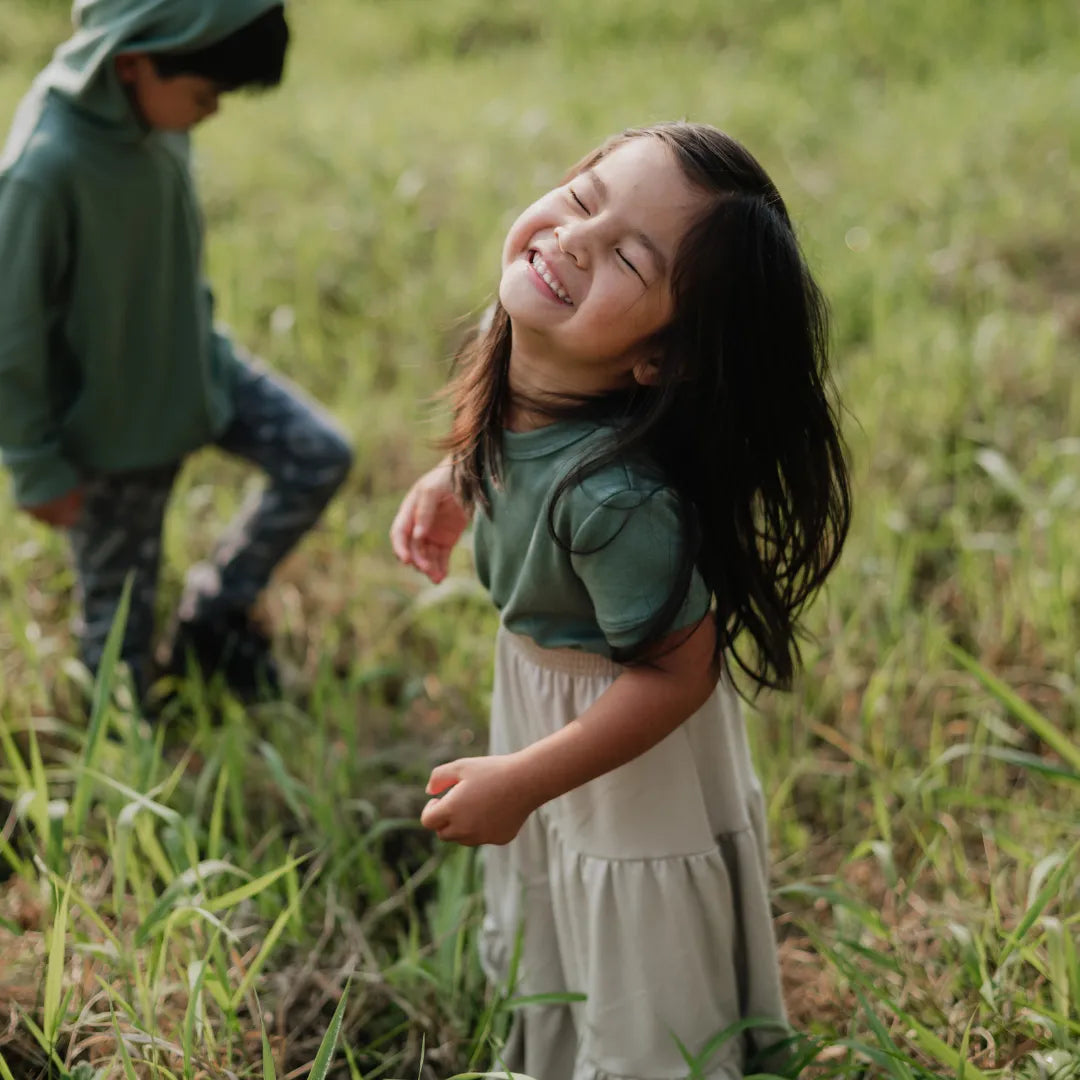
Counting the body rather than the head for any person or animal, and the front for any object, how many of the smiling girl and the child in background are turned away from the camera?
0

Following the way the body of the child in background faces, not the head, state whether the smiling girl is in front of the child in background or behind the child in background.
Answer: in front

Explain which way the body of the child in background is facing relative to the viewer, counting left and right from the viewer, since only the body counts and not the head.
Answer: facing the viewer and to the right of the viewer

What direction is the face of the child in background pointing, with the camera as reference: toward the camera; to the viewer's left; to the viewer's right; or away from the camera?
to the viewer's right

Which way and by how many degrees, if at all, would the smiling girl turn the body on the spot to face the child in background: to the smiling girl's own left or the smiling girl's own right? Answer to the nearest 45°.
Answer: approximately 90° to the smiling girl's own right

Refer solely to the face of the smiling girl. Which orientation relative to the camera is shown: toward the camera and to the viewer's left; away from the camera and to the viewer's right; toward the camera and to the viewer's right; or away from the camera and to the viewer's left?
toward the camera and to the viewer's left

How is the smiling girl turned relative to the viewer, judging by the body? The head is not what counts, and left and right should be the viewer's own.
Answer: facing the viewer and to the left of the viewer

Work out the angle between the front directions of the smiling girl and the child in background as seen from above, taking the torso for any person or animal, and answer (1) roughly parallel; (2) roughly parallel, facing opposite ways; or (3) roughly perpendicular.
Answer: roughly perpendicular
